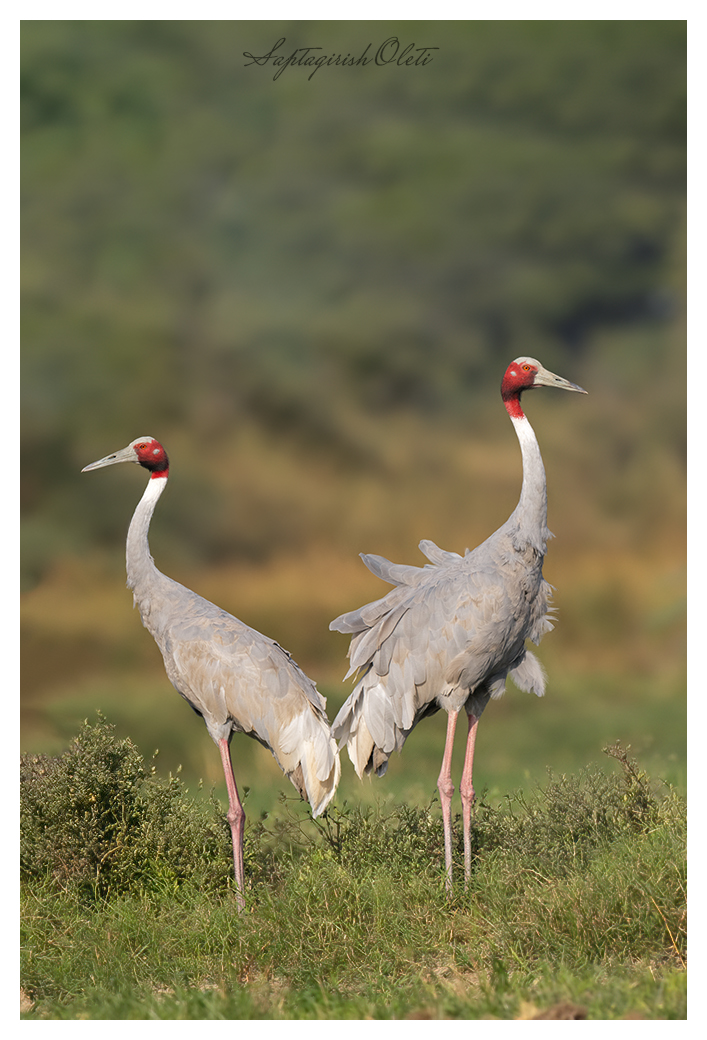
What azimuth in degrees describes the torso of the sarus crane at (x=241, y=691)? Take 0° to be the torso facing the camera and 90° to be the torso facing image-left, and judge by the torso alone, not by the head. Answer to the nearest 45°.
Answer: approximately 90°

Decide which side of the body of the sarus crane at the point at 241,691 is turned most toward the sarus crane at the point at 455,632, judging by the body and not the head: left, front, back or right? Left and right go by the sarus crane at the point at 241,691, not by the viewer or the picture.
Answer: back
